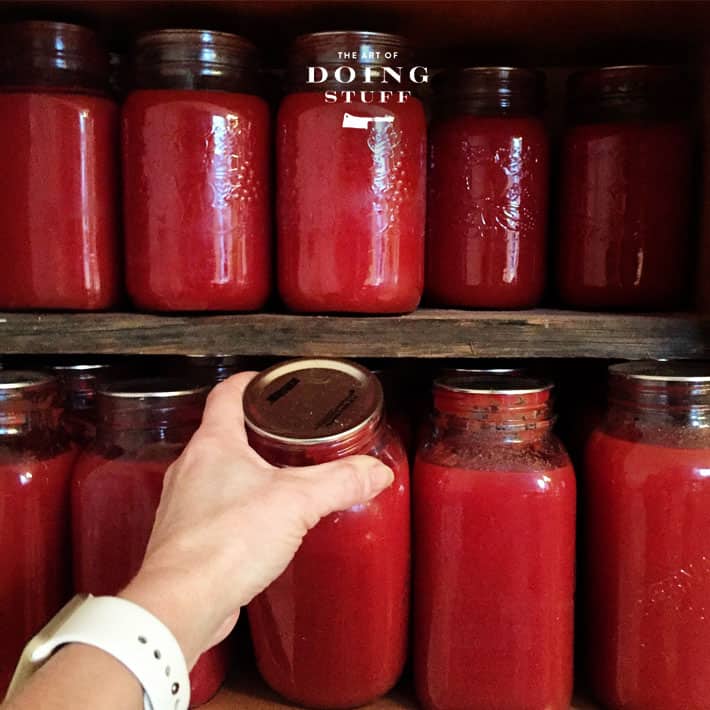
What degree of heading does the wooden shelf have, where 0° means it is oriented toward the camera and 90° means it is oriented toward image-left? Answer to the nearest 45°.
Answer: approximately 0°
